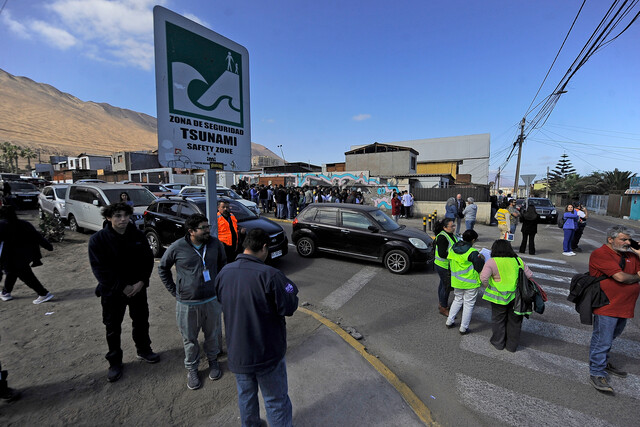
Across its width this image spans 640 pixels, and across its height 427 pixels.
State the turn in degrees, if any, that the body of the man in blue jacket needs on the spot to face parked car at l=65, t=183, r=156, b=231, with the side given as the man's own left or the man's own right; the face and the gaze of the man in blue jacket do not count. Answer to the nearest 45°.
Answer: approximately 90° to the man's own left

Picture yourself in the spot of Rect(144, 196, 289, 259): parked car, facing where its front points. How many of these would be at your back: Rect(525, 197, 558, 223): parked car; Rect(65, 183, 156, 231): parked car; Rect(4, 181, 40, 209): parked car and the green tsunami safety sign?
2

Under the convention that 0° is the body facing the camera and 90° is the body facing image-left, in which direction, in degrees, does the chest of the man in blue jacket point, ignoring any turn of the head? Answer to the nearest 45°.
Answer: approximately 225°

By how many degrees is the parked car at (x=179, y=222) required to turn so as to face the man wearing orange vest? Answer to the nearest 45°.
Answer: approximately 45° to its right

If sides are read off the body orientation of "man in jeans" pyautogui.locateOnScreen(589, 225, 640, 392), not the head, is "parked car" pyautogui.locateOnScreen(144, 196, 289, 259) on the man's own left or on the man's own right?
on the man's own right

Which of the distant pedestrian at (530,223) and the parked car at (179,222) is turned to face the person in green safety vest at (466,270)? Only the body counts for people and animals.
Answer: the parked car

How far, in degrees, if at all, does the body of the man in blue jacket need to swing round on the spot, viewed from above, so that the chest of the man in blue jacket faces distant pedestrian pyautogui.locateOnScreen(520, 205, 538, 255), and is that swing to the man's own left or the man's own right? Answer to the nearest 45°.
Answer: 0° — they already face them

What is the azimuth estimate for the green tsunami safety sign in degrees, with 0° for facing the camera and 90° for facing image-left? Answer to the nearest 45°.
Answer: approximately 315°

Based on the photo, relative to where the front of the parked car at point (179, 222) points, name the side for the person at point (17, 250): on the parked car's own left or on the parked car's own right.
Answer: on the parked car's own right

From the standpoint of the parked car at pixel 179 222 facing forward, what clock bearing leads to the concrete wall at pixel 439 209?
The concrete wall is roughly at 10 o'clock from the parked car.
